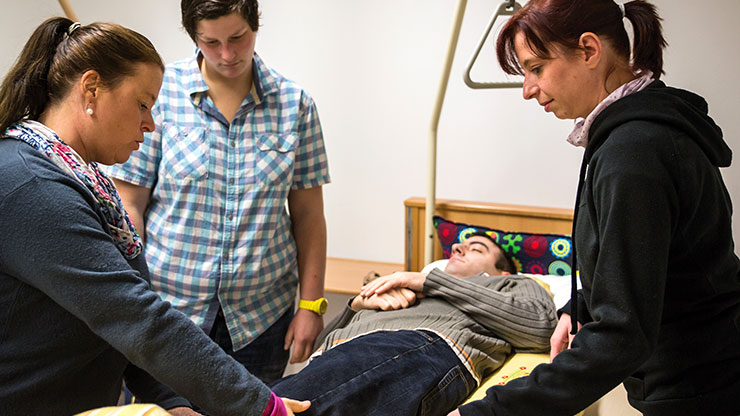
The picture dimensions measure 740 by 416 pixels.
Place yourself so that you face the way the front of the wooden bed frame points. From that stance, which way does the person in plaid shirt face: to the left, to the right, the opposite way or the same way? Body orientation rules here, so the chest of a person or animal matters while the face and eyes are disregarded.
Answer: to the left

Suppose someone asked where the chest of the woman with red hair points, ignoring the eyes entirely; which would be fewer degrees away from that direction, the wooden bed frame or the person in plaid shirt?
the person in plaid shirt

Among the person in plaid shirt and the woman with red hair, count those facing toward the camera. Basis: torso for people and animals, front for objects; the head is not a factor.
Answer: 1

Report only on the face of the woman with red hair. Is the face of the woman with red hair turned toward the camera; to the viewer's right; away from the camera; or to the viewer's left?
to the viewer's left

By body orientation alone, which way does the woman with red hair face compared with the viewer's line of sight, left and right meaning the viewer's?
facing to the left of the viewer
